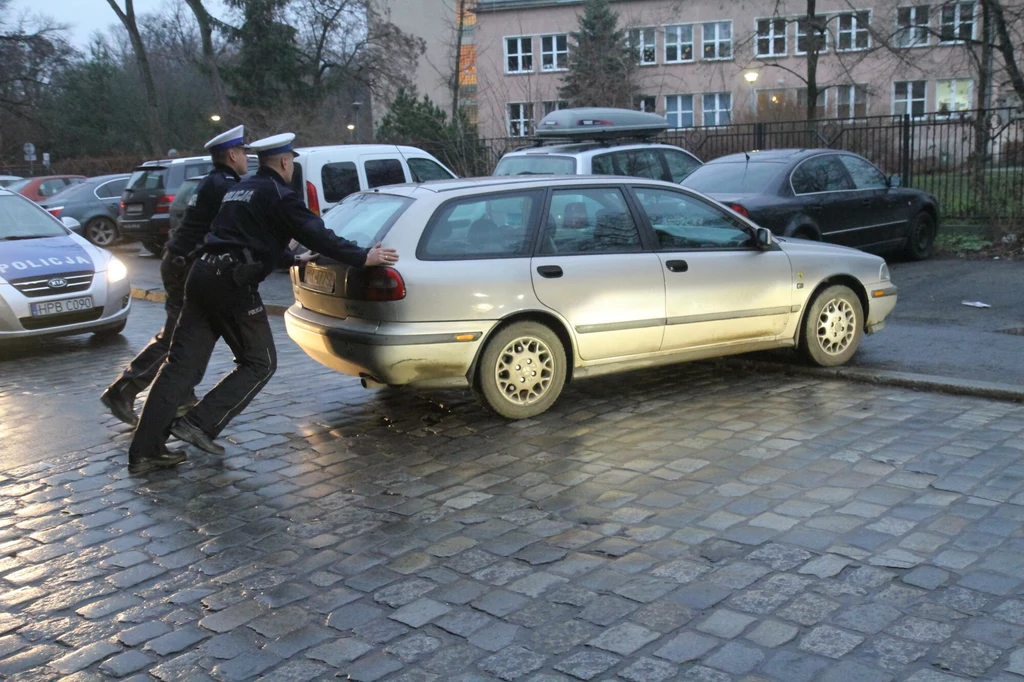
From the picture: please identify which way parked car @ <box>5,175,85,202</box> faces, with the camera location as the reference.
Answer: facing away from the viewer and to the right of the viewer

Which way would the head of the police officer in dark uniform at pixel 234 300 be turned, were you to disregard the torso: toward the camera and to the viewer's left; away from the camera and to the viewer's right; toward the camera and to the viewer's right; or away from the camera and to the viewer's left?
away from the camera and to the viewer's right

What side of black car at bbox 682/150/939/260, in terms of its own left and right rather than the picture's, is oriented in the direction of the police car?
back

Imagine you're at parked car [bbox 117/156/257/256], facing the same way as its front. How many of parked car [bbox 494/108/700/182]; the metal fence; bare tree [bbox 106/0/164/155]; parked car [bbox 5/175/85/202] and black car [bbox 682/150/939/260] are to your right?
3

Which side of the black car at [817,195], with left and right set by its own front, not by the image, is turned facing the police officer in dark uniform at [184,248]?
back

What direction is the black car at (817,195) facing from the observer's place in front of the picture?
facing away from the viewer and to the right of the viewer

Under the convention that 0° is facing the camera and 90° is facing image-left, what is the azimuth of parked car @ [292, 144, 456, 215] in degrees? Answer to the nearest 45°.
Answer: approximately 225°

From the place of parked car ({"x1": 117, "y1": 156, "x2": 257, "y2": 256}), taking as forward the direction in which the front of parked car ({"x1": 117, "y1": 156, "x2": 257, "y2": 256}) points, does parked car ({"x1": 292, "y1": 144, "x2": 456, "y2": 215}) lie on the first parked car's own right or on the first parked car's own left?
on the first parked car's own right
